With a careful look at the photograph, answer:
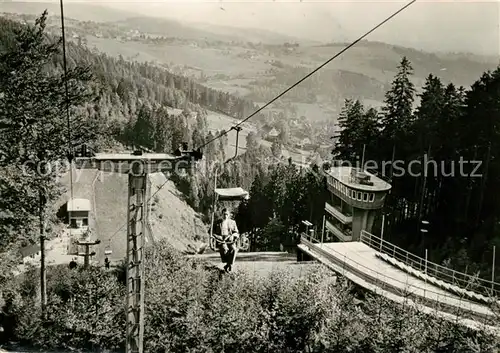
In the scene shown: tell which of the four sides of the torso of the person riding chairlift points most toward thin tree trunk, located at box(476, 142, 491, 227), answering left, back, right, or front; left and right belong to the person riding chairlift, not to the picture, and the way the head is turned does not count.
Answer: left

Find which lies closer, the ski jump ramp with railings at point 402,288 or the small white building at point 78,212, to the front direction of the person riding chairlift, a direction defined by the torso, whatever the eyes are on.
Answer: the ski jump ramp with railings

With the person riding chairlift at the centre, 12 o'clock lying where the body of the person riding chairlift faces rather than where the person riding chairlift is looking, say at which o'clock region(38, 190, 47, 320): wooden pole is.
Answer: The wooden pole is roughly at 3 o'clock from the person riding chairlift.

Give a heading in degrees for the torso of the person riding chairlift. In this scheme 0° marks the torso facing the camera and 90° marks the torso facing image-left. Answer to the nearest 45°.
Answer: approximately 0°

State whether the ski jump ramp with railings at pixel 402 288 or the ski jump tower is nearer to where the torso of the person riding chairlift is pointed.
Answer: the ski jump ramp with railings

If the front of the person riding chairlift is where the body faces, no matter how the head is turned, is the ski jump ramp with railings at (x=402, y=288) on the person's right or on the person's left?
on the person's left

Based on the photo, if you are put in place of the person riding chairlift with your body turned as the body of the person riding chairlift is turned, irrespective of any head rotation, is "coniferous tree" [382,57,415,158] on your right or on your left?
on your left

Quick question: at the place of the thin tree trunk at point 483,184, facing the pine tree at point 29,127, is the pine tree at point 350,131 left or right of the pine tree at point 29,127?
right

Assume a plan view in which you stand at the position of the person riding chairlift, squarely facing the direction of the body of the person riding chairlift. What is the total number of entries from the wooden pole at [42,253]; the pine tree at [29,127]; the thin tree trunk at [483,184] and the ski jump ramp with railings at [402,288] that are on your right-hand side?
2

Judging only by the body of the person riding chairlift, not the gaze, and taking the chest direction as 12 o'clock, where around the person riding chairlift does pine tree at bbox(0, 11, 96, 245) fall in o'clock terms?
The pine tree is roughly at 3 o'clock from the person riding chairlift.
